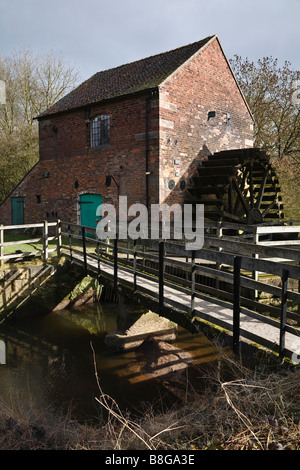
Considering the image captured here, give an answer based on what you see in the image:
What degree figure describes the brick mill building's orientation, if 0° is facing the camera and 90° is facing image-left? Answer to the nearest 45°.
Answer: approximately 45°

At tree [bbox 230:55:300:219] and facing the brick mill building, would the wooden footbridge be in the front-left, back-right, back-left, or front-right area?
front-left

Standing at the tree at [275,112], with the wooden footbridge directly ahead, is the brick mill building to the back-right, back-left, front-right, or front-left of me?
front-right

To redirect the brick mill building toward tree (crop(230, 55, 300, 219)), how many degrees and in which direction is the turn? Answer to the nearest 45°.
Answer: approximately 180°

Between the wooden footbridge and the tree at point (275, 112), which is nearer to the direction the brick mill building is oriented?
the wooden footbridge

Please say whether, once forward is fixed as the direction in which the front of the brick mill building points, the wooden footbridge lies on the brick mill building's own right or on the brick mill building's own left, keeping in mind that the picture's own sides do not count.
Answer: on the brick mill building's own left
